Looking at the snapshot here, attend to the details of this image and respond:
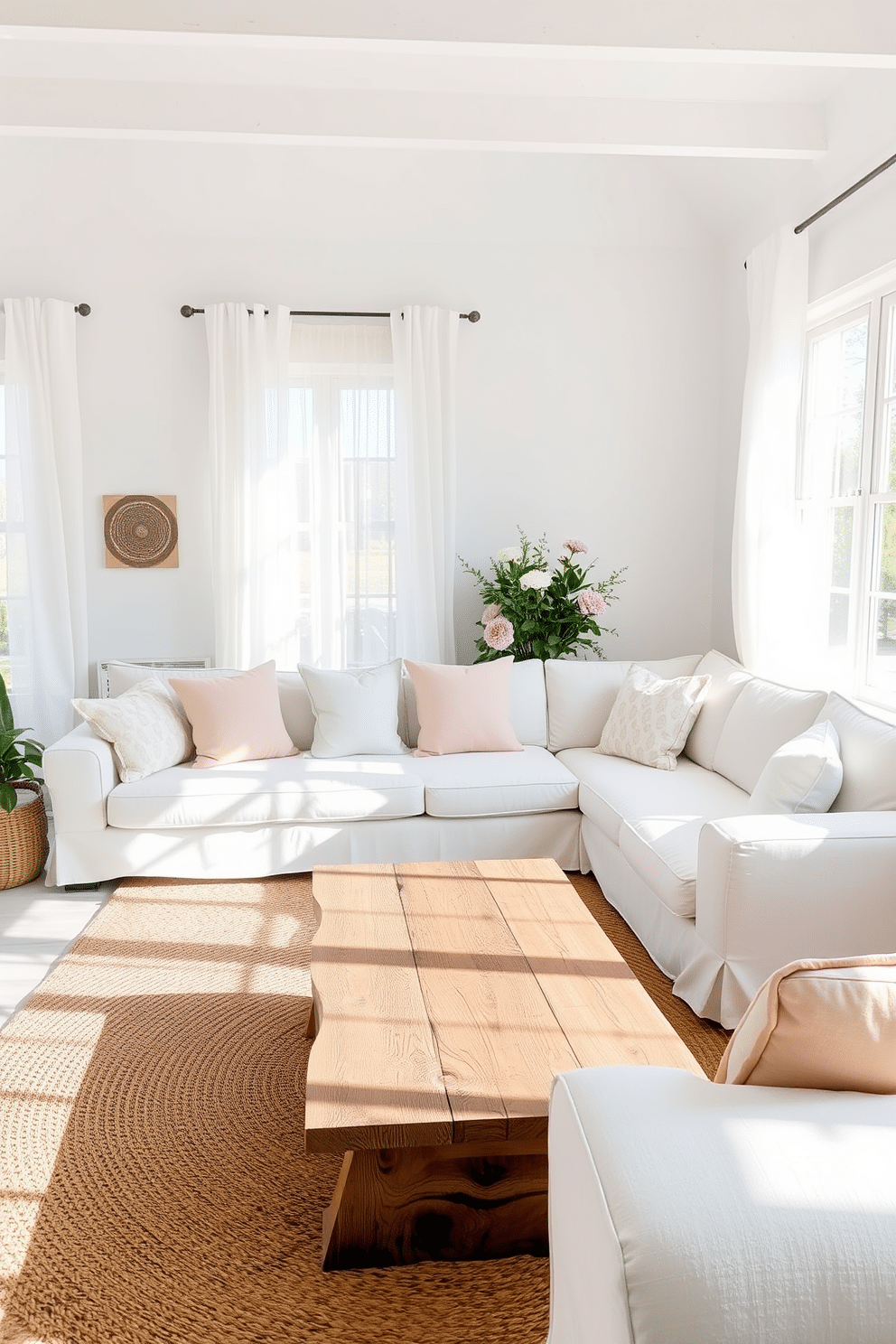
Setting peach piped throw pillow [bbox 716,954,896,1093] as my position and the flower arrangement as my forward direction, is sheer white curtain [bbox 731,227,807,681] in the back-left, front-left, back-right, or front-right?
front-right

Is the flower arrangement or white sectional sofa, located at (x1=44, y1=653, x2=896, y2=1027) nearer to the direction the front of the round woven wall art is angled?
the white sectional sofa

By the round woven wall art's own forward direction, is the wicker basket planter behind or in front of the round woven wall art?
in front

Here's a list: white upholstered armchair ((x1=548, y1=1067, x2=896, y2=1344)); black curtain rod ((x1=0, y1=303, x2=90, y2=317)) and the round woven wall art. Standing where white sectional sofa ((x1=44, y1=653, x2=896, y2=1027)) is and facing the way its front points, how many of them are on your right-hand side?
2

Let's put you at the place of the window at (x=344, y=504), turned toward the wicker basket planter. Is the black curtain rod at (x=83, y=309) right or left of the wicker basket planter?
right

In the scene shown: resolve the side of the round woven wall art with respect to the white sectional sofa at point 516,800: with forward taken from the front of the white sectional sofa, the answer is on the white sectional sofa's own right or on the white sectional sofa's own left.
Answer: on the white sectional sofa's own right

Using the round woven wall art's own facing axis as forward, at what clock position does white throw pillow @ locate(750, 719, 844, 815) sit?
The white throw pillow is roughly at 11 o'clock from the round woven wall art.

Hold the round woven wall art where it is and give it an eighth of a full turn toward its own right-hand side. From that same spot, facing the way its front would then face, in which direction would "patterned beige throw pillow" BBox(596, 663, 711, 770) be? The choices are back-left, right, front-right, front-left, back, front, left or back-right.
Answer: left

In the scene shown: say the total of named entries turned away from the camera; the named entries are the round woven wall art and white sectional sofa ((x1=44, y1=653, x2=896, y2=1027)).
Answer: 0

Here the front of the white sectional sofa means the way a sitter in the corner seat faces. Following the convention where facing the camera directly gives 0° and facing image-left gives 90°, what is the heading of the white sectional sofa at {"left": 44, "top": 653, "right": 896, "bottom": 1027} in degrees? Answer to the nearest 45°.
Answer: approximately 45°

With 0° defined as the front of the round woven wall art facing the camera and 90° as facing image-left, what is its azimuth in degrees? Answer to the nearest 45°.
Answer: approximately 0°

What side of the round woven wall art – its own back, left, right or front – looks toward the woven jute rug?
front

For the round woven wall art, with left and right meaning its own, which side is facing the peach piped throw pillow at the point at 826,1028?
front

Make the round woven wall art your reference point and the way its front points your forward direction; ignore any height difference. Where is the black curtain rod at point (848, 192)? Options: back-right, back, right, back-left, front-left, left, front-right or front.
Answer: front-left

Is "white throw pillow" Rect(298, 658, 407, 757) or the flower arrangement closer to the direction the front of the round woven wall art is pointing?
the white throw pillow
